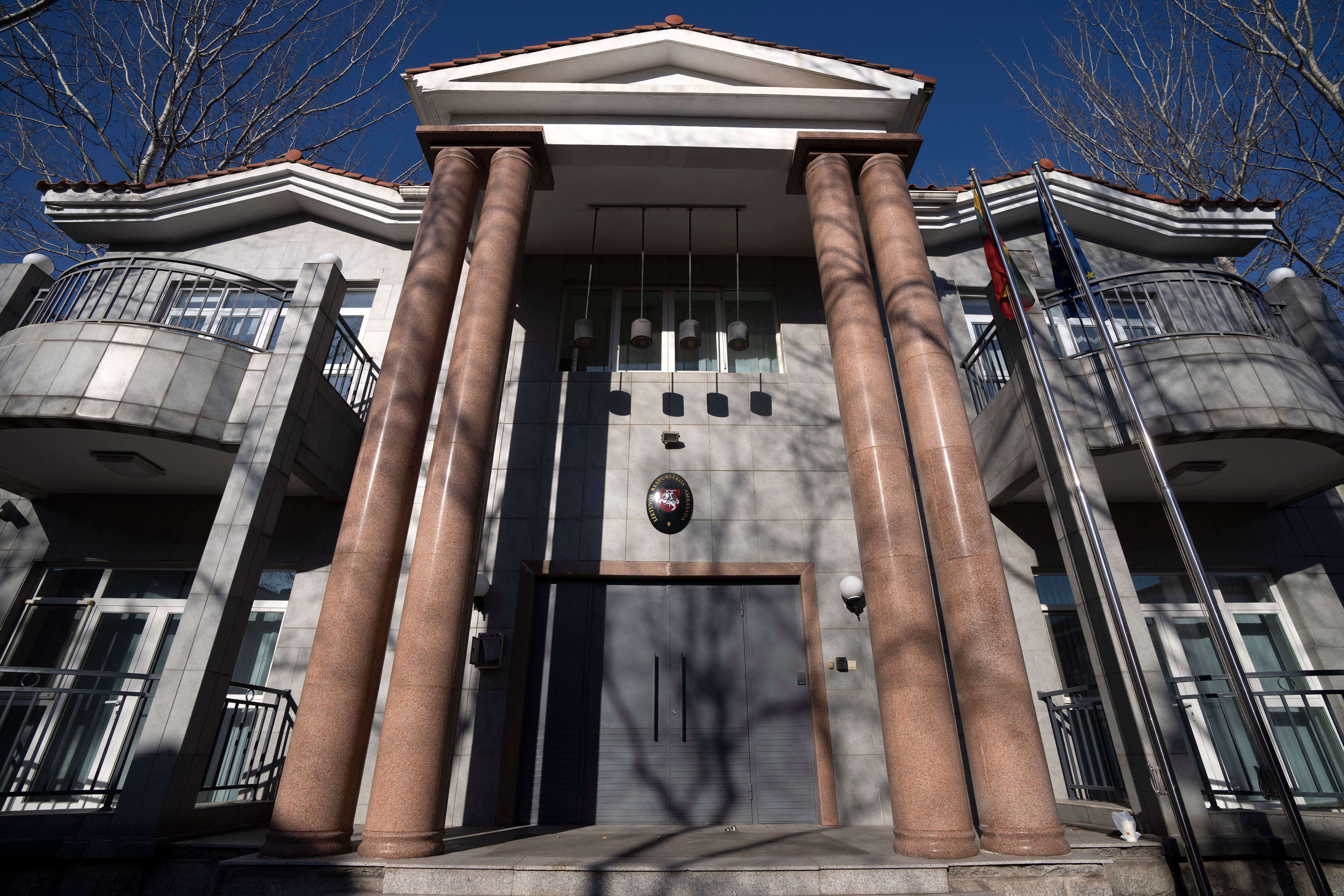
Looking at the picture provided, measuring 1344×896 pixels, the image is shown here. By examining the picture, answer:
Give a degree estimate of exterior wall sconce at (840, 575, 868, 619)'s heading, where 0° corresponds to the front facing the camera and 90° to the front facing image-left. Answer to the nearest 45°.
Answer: approximately 0°

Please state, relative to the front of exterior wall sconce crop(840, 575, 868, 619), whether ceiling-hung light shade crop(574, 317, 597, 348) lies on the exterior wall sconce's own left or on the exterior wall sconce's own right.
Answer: on the exterior wall sconce's own right

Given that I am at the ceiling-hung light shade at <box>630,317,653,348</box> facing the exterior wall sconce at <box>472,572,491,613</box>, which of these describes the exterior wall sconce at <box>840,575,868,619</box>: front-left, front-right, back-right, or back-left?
back-right

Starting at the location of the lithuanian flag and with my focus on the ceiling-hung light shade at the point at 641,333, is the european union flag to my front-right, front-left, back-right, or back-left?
back-right

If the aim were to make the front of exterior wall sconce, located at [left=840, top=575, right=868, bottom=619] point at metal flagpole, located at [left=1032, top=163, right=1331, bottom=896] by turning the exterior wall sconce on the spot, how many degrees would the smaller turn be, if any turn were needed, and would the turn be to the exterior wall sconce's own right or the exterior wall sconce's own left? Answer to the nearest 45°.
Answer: approximately 45° to the exterior wall sconce's own left

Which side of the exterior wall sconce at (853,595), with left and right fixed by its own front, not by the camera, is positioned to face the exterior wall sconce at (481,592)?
right

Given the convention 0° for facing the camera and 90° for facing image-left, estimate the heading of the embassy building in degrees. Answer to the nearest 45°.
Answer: approximately 0°
